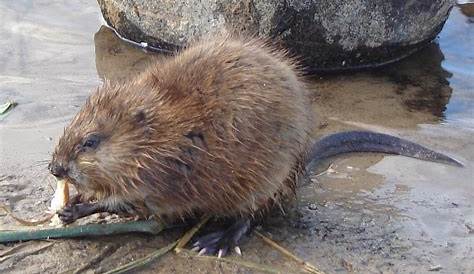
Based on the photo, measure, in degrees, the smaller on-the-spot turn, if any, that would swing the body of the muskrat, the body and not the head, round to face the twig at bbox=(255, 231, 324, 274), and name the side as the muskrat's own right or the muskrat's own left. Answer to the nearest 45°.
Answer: approximately 180°

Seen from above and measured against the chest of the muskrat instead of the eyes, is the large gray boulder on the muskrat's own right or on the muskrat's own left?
on the muskrat's own right

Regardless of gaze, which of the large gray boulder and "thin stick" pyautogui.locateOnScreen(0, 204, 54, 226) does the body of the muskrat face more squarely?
the thin stick

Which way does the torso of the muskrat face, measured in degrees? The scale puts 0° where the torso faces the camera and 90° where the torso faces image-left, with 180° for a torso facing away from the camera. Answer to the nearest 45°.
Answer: approximately 90°

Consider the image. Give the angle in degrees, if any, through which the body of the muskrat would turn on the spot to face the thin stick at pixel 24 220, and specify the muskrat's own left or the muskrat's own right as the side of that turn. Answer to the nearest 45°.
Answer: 0° — it already faces it

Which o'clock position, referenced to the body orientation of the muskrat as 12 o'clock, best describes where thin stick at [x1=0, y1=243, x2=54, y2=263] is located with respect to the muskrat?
The thin stick is roughly at 11 o'clock from the muskrat.
